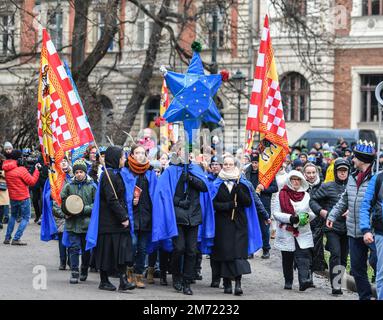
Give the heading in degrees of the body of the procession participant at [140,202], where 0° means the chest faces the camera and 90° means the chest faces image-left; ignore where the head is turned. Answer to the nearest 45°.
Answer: approximately 0°

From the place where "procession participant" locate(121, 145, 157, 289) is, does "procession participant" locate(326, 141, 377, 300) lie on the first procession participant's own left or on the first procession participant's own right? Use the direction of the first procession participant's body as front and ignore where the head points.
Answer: on the first procession participant's own left

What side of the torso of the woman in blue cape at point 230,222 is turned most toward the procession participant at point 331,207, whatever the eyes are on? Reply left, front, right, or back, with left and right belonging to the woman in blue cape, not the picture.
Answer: left

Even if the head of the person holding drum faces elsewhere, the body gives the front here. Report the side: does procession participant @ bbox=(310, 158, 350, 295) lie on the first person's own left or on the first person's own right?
on the first person's own left

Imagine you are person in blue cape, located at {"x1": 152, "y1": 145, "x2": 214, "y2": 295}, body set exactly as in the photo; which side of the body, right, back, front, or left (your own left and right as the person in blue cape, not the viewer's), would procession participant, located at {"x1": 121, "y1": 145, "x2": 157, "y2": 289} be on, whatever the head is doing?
right

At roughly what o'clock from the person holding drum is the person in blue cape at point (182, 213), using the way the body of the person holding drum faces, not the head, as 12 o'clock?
The person in blue cape is roughly at 10 o'clock from the person holding drum.
